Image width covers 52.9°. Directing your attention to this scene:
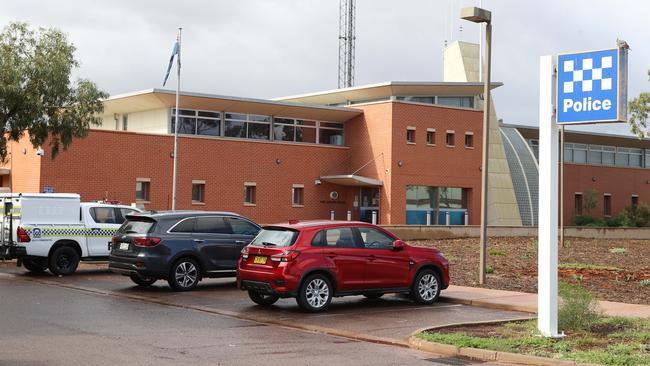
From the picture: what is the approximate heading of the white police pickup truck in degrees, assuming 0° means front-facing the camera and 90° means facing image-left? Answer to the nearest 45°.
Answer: approximately 225°

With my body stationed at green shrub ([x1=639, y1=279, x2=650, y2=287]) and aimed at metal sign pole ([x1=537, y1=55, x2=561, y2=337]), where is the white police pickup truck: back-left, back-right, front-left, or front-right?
front-right

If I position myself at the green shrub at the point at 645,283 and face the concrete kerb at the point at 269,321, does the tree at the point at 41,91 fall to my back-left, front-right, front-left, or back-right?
front-right

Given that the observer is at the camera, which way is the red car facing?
facing away from the viewer and to the right of the viewer

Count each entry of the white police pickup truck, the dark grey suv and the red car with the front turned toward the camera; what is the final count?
0

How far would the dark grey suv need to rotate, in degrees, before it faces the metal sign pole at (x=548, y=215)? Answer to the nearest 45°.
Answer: approximately 90° to its right

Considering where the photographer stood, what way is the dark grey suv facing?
facing away from the viewer and to the right of the viewer

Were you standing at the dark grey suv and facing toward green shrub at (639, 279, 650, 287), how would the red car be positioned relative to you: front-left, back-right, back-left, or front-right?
front-right

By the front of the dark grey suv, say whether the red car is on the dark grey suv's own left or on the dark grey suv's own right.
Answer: on the dark grey suv's own right

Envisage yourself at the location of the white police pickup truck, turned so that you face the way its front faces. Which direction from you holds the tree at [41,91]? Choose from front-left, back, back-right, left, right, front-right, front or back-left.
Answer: front-left

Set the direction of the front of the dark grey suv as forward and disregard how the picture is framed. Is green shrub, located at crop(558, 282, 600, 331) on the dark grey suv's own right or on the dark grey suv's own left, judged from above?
on the dark grey suv's own right

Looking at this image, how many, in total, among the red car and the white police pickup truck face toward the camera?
0
